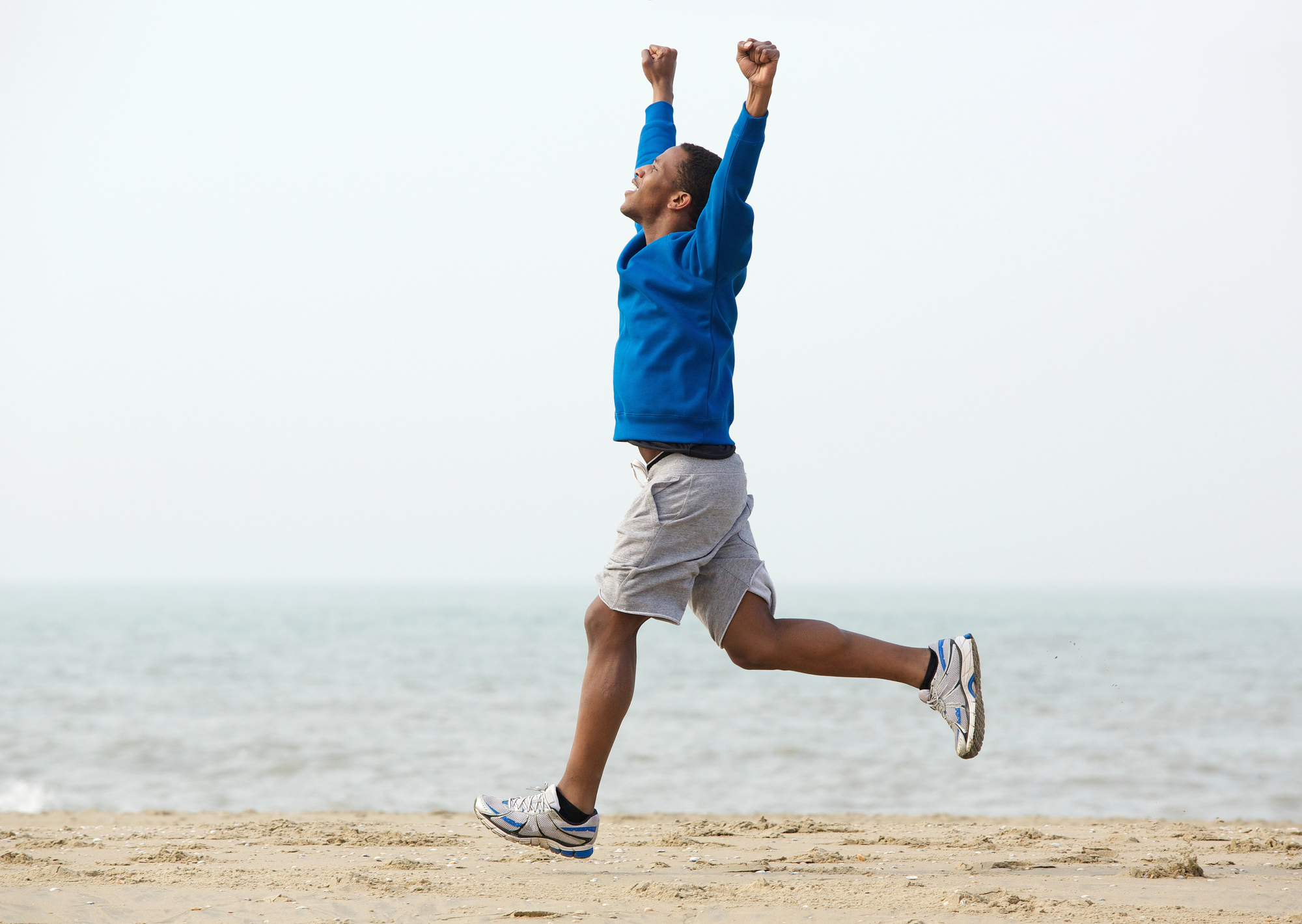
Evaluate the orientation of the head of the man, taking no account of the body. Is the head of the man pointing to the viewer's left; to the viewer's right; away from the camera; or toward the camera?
to the viewer's left

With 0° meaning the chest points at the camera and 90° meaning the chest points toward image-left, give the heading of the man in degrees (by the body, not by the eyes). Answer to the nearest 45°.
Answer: approximately 90°
